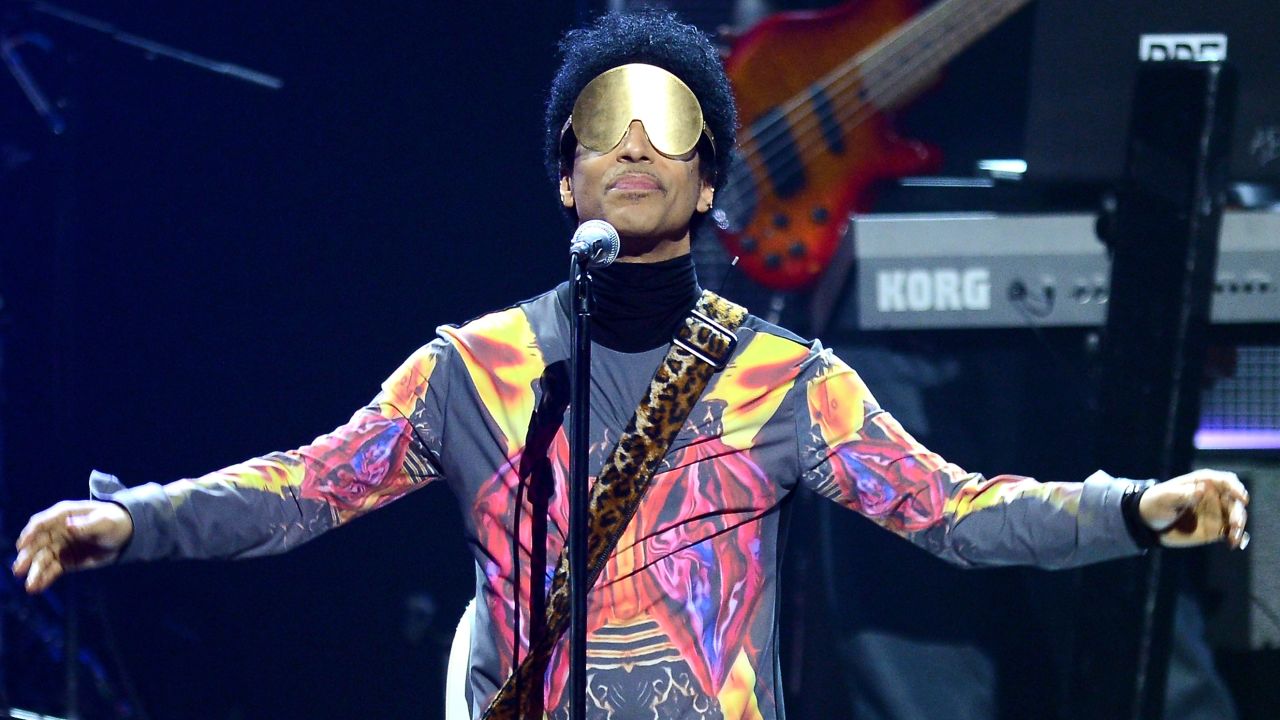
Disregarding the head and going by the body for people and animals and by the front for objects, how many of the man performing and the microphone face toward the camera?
1

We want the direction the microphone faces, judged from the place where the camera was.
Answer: facing away from the viewer and to the right of the viewer

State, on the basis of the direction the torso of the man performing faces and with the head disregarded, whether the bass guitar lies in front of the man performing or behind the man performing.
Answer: behind

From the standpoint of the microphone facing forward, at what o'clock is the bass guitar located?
The bass guitar is roughly at 11 o'clock from the microphone.
